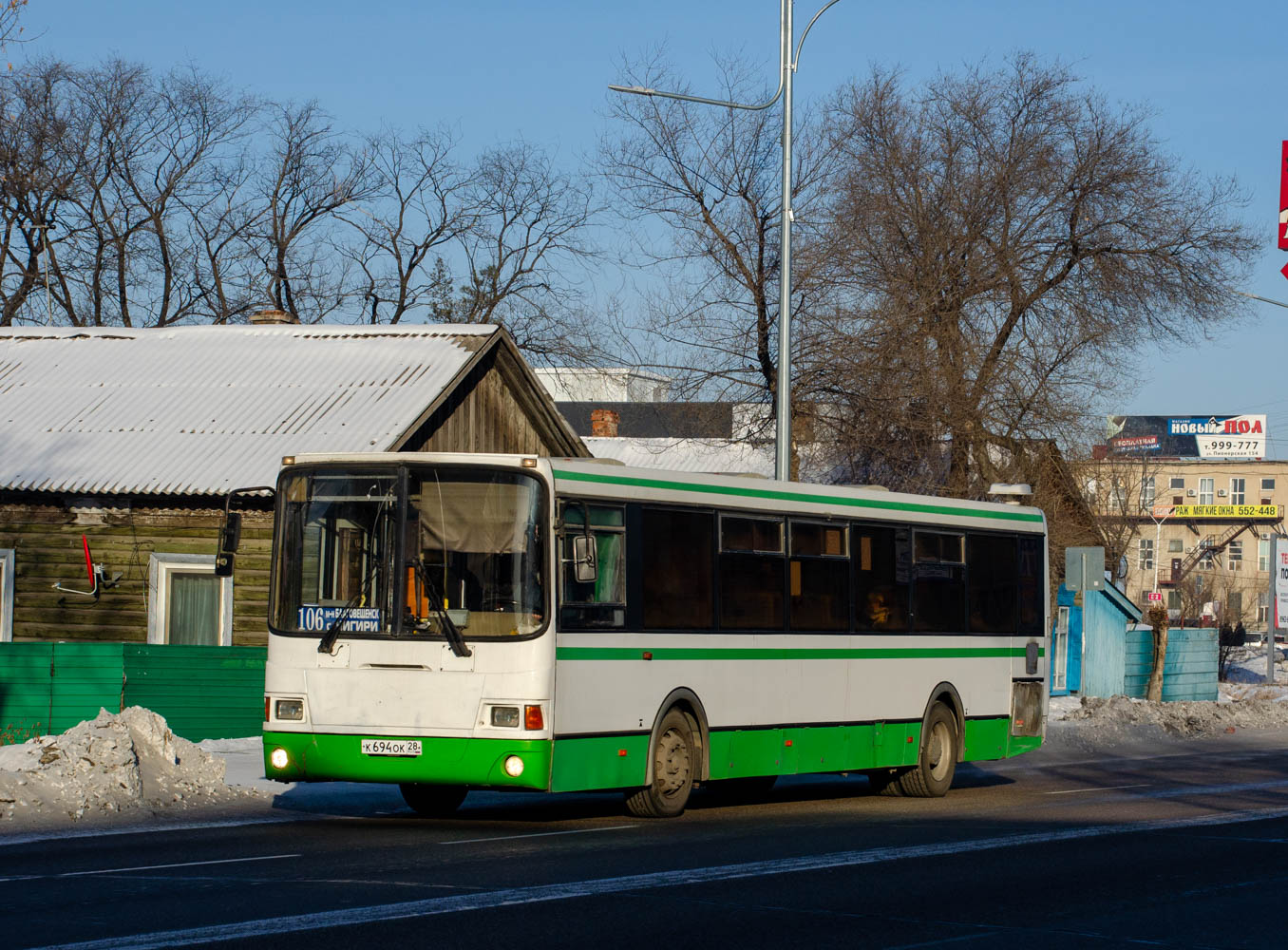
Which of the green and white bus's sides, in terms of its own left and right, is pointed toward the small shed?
back

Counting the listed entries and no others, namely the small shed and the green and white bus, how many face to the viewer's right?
0

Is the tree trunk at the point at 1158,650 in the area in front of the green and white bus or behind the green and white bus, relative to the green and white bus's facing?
behind

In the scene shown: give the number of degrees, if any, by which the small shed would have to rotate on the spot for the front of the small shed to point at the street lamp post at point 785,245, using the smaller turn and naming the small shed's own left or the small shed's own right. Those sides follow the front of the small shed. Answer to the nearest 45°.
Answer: approximately 45° to the small shed's own left

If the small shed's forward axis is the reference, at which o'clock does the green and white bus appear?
The green and white bus is roughly at 11 o'clock from the small shed.

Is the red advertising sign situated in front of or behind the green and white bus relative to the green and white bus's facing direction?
behind

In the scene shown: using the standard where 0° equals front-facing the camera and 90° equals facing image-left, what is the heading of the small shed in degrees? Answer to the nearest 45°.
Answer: approximately 45°

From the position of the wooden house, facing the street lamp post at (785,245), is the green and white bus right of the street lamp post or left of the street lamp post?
right

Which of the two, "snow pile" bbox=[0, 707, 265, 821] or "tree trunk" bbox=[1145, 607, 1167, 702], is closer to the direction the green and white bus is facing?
the snow pile

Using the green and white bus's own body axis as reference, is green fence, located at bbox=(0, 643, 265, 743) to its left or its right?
on its right

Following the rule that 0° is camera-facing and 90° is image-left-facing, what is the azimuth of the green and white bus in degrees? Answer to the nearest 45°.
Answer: approximately 45°

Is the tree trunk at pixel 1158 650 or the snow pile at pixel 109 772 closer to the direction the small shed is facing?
the snow pile
